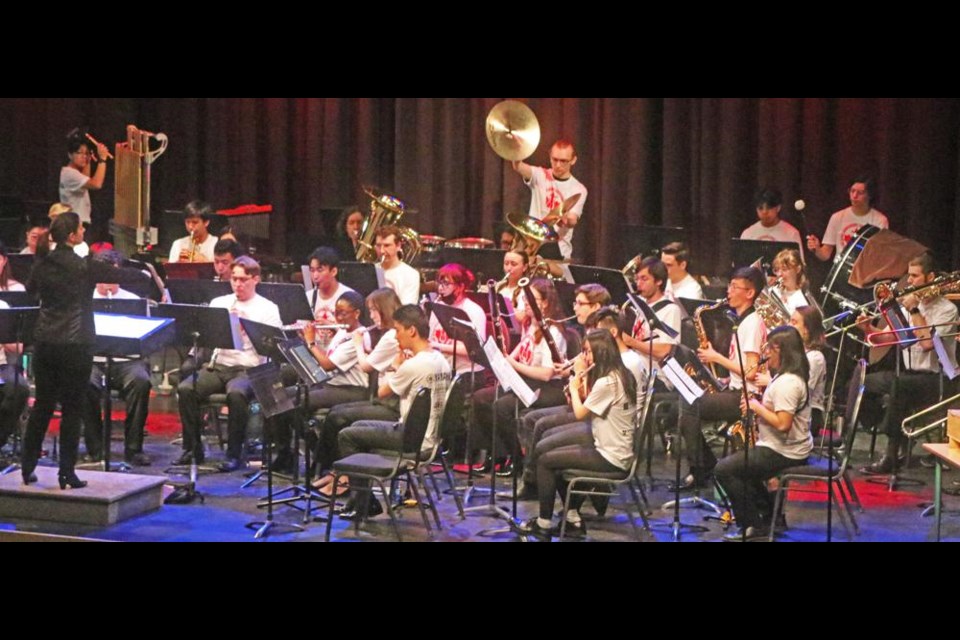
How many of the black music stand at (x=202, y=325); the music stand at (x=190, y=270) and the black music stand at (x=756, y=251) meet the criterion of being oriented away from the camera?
3

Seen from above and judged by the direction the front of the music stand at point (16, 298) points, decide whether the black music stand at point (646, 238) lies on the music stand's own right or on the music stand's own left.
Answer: on the music stand's own right

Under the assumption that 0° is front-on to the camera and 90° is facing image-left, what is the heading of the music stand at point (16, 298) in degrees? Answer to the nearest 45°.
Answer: approximately 180°

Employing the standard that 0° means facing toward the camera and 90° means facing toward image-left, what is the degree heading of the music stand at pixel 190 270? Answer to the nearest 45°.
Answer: approximately 180°

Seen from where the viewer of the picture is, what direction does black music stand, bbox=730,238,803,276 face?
facing away from the viewer

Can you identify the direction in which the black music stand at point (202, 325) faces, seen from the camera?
facing away from the viewer

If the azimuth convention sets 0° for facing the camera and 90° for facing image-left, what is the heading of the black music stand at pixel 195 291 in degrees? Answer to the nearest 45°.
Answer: approximately 180°

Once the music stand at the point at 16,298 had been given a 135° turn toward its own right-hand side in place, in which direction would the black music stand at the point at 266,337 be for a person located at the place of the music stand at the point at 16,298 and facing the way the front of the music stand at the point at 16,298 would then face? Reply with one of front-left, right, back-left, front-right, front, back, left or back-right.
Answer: front

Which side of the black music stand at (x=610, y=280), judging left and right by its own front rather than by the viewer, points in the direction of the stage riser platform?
back
